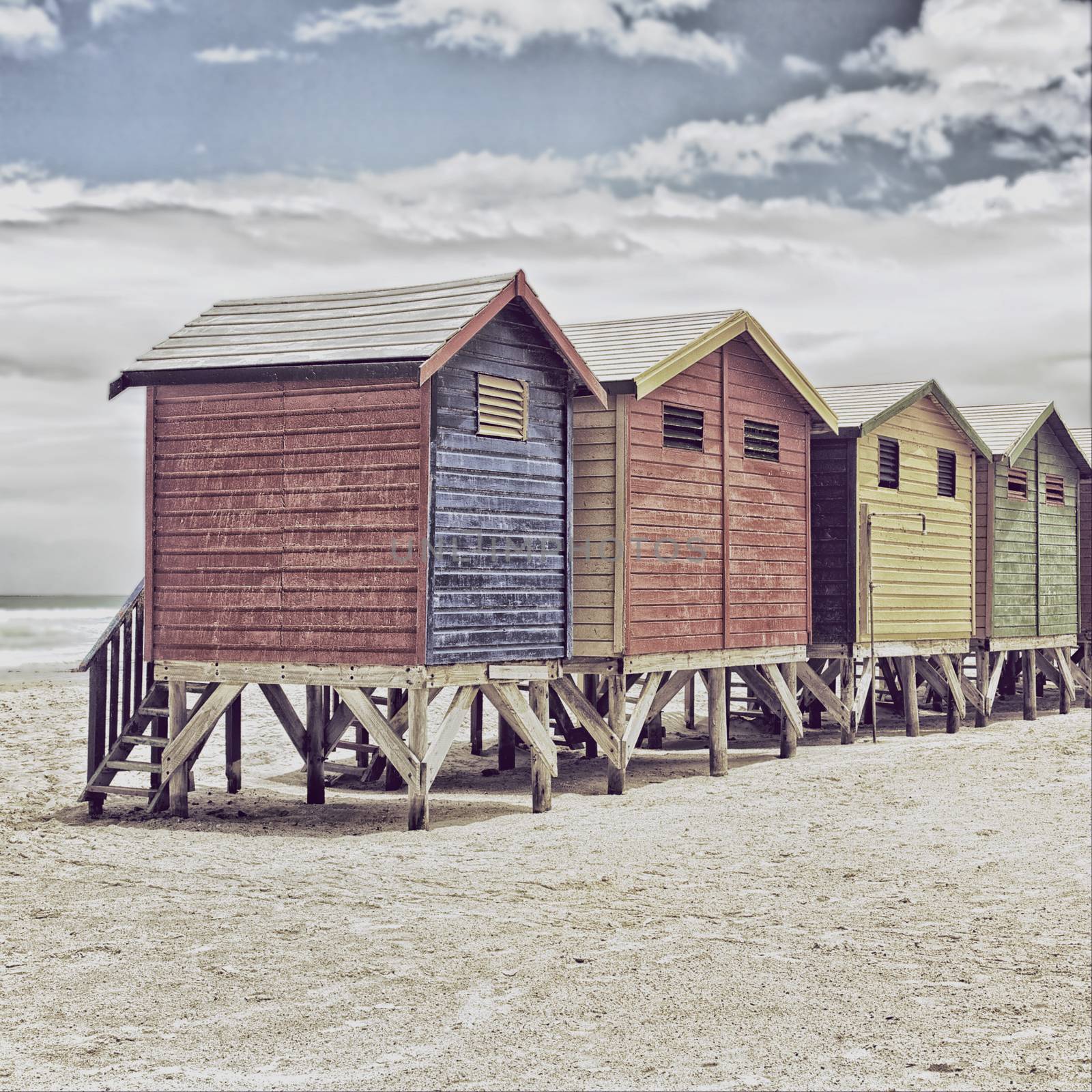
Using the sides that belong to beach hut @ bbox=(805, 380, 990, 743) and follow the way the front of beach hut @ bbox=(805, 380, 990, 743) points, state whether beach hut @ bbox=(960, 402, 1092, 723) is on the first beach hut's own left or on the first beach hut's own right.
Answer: on the first beach hut's own right

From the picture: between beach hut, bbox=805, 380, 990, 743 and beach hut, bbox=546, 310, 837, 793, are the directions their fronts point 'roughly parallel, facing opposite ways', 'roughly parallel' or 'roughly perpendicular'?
roughly parallel

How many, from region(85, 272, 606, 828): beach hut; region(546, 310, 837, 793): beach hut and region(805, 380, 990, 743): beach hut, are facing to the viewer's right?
0

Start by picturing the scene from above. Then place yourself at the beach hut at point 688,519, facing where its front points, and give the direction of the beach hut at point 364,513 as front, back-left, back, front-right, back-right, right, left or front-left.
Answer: left

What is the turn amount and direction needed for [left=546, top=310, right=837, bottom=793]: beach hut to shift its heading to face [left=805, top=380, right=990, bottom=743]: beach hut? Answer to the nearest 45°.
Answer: approximately 90° to its right

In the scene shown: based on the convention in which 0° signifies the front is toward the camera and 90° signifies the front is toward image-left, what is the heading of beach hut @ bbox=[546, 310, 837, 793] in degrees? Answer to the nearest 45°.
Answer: approximately 135°

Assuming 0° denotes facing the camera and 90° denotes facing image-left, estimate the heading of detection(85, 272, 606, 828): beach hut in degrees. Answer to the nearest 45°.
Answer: approximately 135°

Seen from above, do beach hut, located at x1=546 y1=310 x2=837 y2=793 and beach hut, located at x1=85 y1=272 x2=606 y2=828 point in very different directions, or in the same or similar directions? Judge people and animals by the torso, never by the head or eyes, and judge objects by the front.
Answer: same or similar directions

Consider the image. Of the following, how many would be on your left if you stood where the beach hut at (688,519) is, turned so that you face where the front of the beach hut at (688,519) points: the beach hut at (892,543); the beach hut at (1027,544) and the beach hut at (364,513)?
1

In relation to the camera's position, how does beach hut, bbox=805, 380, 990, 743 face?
facing away from the viewer and to the left of the viewer

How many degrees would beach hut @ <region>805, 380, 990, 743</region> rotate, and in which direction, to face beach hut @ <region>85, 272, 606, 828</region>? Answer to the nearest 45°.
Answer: approximately 90° to its left

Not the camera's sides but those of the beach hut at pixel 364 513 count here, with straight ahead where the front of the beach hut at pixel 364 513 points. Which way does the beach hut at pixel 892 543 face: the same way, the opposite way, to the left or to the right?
the same way

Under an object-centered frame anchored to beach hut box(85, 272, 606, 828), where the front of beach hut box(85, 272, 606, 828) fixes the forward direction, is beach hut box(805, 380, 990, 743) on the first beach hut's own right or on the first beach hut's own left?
on the first beach hut's own right

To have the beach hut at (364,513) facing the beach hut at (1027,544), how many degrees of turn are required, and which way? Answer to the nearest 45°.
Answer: approximately 90° to its right

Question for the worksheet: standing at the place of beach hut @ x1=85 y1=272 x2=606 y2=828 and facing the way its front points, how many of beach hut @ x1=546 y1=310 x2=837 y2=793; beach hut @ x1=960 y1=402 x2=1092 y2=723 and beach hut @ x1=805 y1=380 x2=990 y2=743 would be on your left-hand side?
0

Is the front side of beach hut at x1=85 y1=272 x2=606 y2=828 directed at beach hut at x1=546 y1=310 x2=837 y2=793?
no
